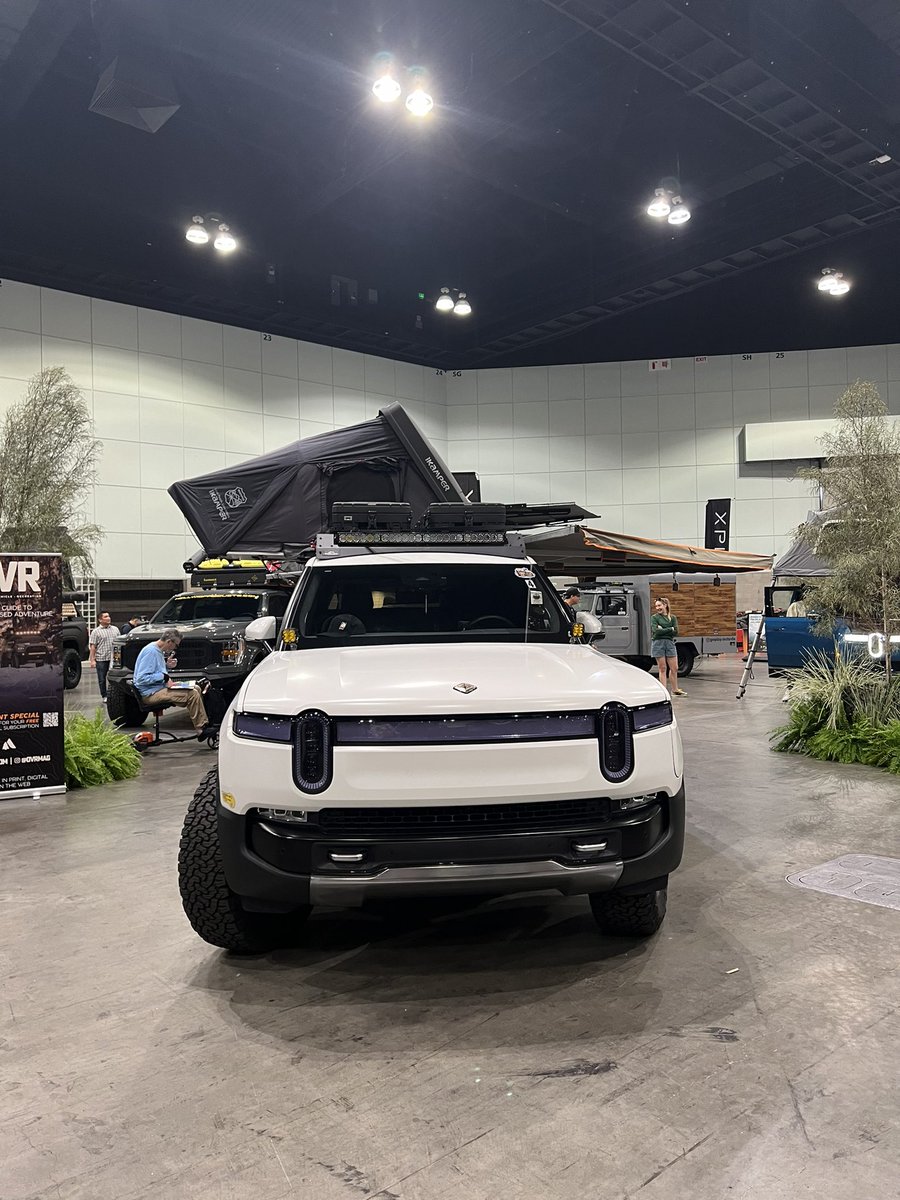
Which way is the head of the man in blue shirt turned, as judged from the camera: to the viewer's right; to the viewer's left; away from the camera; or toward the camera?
to the viewer's right

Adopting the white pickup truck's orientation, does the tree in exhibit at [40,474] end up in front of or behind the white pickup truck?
behind

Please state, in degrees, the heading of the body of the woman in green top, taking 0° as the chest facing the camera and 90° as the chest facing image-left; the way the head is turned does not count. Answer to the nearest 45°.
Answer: approximately 0°

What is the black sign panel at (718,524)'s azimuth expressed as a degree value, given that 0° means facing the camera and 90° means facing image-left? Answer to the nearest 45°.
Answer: approximately 0°

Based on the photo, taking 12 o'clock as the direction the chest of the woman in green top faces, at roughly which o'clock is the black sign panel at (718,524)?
The black sign panel is roughly at 6 o'clock from the woman in green top.

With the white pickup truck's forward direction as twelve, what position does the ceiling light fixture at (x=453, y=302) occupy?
The ceiling light fixture is roughly at 6 o'clock from the white pickup truck.
